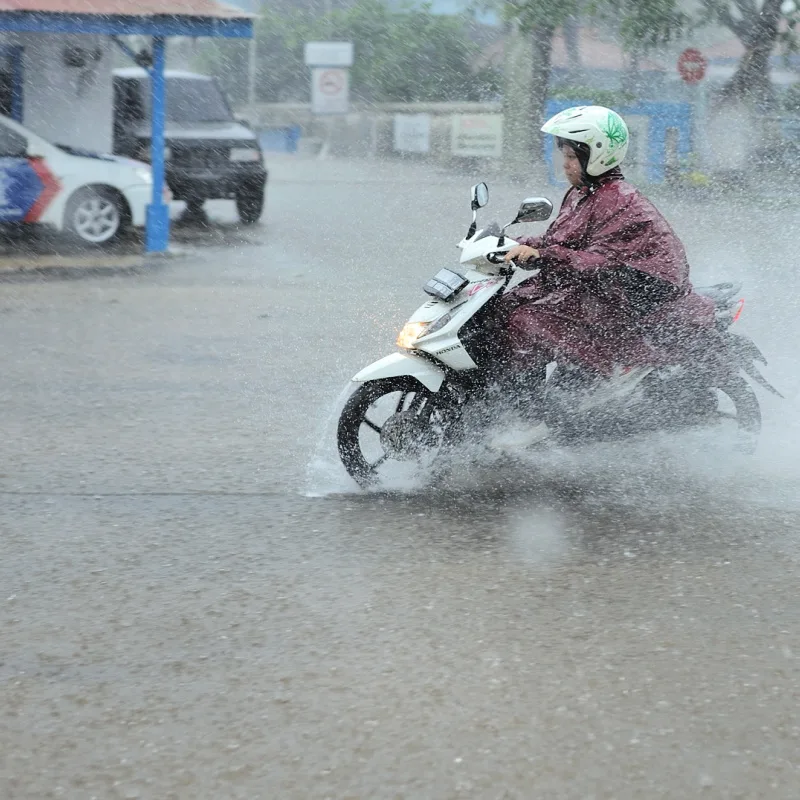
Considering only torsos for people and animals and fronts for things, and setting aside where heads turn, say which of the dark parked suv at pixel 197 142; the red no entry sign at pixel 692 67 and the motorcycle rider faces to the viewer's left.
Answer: the motorcycle rider

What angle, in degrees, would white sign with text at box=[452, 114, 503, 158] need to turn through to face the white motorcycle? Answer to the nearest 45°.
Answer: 0° — it already faces it

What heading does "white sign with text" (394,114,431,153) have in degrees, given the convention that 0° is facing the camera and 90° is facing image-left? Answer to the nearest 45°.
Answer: approximately 0°

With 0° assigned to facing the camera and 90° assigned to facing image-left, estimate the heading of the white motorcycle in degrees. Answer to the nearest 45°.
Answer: approximately 45°

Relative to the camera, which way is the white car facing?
to the viewer's right

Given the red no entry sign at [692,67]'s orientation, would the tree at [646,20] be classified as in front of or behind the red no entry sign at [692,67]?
behind

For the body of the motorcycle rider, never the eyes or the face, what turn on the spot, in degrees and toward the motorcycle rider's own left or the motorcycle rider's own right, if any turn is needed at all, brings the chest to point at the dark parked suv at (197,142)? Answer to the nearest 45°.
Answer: approximately 45° to the motorcycle rider's own right

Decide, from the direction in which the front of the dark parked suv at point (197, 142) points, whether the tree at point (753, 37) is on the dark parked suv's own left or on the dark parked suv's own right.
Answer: on the dark parked suv's own left

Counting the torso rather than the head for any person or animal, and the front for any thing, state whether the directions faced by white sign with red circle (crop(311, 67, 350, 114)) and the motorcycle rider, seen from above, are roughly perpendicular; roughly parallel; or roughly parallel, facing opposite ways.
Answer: roughly perpendicular

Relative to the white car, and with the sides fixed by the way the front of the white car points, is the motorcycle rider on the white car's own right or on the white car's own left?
on the white car's own right
